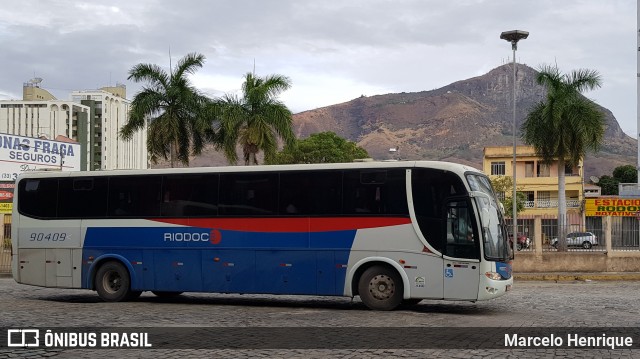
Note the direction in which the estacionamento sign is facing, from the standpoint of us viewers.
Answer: facing the viewer

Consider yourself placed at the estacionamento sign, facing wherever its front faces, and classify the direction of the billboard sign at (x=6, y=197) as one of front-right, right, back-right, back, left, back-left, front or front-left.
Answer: right

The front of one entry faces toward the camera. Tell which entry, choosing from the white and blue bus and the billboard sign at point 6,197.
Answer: the billboard sign

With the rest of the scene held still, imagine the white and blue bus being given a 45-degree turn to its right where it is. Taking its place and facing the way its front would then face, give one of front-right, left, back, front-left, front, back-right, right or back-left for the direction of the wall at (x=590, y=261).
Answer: left

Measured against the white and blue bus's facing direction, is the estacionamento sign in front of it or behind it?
in front

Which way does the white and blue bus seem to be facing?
to the viewer's right

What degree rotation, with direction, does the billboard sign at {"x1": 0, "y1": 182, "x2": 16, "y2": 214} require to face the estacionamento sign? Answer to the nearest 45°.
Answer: approximately 45° to its left

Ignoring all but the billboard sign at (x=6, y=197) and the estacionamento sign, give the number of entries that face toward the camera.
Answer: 2

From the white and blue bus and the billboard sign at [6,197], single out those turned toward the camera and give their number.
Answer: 1

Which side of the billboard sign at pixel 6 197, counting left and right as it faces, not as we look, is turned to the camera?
front

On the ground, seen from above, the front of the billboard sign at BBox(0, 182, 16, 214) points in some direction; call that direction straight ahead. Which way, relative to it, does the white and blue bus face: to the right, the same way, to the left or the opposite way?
to the left

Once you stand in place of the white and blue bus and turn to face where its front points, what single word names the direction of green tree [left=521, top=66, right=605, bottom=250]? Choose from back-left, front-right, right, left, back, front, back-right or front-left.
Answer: front-left
